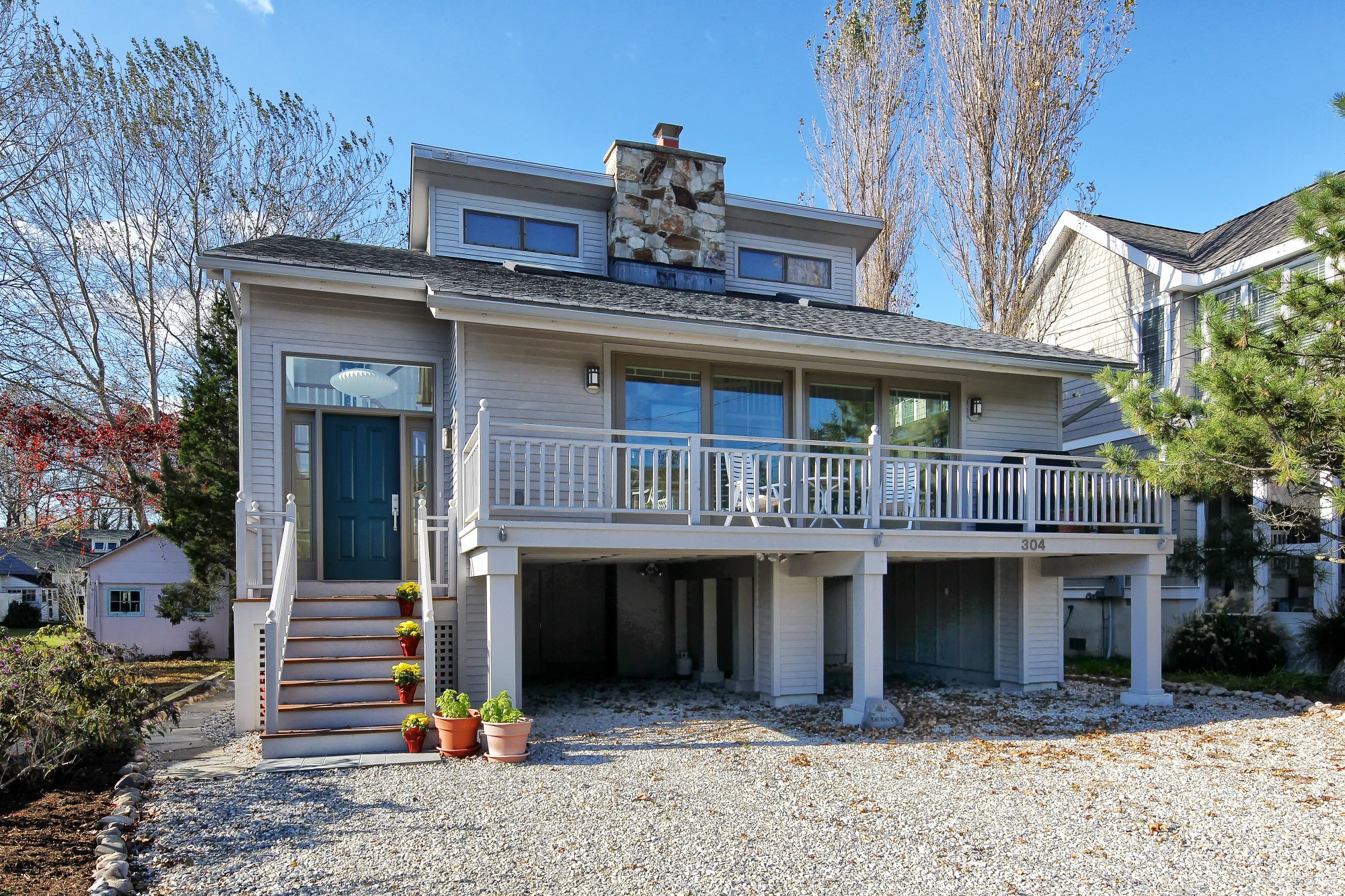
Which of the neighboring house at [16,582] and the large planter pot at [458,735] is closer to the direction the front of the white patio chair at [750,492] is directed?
the large planter pot

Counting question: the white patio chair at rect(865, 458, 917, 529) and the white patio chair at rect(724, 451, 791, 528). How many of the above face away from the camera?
0

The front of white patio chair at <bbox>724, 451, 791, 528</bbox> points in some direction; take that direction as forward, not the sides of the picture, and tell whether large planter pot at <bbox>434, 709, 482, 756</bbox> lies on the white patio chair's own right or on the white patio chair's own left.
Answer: on the white patio chair's own right

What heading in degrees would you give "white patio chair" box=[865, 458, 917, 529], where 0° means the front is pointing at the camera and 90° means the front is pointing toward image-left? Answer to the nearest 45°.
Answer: approximately 45°

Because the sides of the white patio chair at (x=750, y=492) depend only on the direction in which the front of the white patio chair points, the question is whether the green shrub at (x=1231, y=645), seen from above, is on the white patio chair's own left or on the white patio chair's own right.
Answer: on the white patio chair's own left

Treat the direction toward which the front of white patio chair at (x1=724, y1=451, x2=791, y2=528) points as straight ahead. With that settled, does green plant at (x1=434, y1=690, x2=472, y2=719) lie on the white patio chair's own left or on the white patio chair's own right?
on the white patio chair's own right

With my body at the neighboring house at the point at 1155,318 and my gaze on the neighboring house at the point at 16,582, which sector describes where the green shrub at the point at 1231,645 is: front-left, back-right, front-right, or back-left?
back-left
